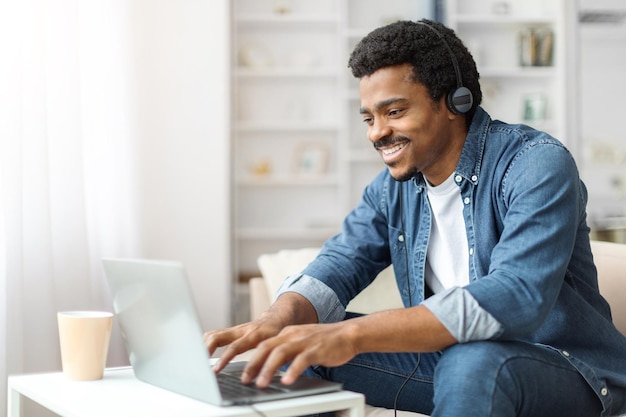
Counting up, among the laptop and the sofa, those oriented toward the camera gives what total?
1

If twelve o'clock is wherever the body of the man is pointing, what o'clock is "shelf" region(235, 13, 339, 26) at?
The shelf is roughly at 4 o'clock from the man.

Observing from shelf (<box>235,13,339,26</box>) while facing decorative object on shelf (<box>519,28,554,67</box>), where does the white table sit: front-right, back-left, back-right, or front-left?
back-right

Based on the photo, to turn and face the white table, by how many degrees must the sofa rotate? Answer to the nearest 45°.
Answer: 0° — it already faces it

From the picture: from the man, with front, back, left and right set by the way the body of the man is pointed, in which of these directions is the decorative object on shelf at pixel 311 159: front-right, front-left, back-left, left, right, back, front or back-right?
back-right

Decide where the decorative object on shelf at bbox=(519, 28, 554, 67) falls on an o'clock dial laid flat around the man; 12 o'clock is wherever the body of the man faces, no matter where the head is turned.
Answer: The decorative object on shelf is roughly at 5 o'clock from the man.

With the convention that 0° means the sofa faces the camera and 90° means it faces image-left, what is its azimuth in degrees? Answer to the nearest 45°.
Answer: approximately 0°

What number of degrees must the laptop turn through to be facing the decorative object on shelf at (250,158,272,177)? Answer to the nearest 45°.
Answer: approximately 45° to its left

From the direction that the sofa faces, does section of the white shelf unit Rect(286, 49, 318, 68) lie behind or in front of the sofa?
behind

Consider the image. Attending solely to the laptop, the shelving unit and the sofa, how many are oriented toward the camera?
2
